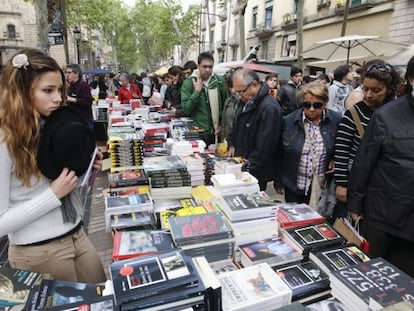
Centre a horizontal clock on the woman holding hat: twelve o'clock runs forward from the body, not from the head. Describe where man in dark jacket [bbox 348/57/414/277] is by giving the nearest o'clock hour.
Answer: The man in dark jacket is roughly at 11 o'clock from the woman holding hat.

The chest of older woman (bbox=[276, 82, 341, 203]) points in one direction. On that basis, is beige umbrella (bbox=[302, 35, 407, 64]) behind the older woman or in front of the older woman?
behind

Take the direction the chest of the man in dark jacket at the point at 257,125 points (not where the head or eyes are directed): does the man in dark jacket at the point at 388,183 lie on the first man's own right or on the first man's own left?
on the first man's own left
